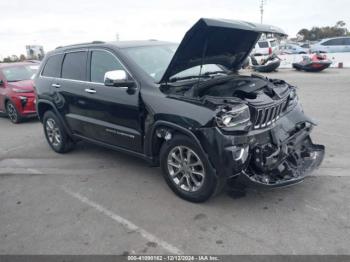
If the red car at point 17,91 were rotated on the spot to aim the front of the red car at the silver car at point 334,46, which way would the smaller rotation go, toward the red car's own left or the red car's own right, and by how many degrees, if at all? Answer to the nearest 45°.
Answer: approximately 45° to the red car's own left

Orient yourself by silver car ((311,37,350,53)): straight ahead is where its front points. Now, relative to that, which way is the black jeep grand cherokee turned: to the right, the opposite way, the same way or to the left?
the opposite way

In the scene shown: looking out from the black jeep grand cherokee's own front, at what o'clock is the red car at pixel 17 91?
The red car is roughly at 6 o'clock from the black jeep grand cherokee.

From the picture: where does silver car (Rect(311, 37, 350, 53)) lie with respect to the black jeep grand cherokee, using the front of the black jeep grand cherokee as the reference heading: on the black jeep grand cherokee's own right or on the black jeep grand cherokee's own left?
on the black jeep grand cherokee's own left

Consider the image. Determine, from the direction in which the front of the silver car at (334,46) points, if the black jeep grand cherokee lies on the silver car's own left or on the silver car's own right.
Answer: on the silver car's own left

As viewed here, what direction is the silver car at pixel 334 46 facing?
to the viewer's left

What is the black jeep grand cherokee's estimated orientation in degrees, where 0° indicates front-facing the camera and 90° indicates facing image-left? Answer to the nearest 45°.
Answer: approximately 315°

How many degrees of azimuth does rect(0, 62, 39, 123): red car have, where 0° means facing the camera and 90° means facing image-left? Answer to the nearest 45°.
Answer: approximately 315°

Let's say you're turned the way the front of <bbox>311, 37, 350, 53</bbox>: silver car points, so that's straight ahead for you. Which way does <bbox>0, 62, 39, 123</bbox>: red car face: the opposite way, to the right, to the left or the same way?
the opposite way
